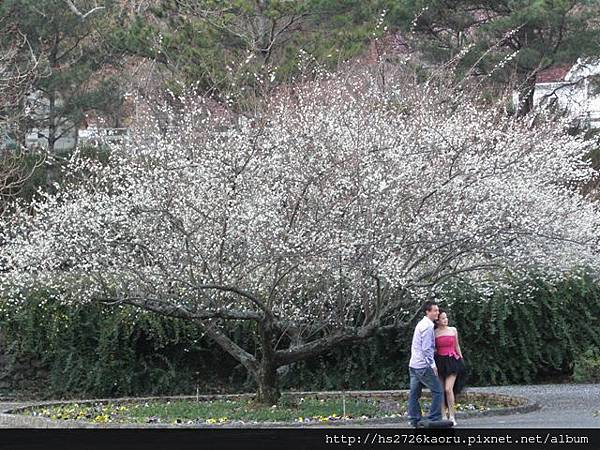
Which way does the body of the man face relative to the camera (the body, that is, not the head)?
to the viewer's right

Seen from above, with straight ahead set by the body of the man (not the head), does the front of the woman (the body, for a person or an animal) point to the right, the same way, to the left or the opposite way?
to the right

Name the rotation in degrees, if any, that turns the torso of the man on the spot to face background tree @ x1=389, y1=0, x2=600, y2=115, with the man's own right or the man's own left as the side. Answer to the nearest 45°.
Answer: approximately 90° to the man's own left

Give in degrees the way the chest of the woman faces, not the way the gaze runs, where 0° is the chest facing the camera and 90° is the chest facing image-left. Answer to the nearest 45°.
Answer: approximately 0°

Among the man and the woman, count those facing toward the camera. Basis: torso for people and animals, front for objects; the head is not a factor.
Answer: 1

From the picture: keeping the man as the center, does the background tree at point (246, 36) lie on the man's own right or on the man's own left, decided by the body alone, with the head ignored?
on the man's own left
